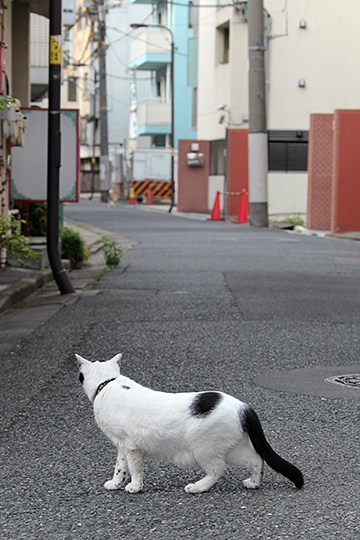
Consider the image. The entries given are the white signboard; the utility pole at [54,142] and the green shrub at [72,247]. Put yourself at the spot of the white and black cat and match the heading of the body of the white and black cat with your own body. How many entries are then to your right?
3

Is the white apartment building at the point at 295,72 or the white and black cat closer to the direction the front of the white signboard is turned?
the white and black cat

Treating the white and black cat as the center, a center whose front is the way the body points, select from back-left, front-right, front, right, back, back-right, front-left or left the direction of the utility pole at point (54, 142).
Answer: right

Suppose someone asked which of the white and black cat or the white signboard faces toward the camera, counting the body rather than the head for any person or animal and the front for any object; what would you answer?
the white signboard

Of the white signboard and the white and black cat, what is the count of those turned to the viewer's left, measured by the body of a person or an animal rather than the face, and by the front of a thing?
1

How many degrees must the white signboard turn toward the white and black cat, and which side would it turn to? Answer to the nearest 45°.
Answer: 0° — it already faces it

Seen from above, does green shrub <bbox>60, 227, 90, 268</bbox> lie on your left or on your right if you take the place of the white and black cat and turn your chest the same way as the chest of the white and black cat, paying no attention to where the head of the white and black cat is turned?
on your right

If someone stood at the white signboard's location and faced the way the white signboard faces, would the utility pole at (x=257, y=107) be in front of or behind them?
behind

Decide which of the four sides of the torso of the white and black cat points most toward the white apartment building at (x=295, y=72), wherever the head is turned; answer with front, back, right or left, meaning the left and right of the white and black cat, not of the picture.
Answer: right

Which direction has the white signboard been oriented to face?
toward the camera

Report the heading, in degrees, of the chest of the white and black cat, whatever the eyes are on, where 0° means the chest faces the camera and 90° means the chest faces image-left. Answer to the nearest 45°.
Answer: approximately 90°
